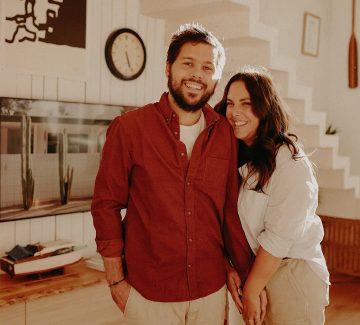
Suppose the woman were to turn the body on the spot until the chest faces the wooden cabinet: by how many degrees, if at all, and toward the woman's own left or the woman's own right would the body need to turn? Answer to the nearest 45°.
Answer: approximately 90° to the woman's own right

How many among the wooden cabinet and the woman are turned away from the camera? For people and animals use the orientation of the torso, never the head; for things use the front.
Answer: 0

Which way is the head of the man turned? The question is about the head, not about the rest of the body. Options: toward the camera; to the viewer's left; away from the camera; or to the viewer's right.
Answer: toward the camera

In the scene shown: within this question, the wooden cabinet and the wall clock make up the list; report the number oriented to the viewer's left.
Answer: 0

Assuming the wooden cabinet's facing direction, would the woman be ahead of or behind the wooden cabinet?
ahead

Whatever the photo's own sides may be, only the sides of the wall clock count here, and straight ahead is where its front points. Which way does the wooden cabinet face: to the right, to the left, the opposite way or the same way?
the same way

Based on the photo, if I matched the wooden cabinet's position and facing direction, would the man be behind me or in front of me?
in front

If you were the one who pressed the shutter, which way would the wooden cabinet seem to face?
facing the viewer and to the right of the viewer

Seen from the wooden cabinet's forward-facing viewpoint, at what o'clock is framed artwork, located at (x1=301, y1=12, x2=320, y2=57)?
The framed artwork is roughly at 9 o'clock from the wooden cabinet.

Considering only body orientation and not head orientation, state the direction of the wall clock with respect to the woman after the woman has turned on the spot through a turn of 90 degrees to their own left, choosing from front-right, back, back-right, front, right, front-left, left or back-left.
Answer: back

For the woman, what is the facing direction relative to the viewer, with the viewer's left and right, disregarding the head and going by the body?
facing the viewer and to the left of the viewer

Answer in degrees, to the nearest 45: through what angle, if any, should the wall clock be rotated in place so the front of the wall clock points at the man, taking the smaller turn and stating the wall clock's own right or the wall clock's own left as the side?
approximately 45° to the wall clock's own right

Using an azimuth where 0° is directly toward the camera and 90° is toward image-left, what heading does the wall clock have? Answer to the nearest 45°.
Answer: approximately 315°
